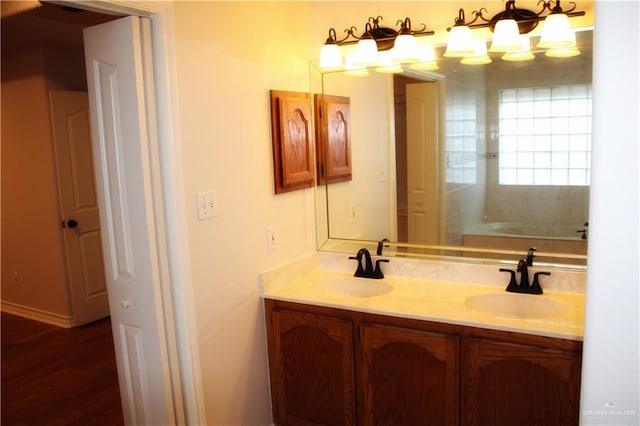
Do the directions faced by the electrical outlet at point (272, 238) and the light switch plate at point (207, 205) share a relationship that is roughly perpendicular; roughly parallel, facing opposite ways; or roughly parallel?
roughly parallel

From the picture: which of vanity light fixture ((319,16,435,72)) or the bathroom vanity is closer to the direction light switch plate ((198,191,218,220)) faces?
the bathroom vanity

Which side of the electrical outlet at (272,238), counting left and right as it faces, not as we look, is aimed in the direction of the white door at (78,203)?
back

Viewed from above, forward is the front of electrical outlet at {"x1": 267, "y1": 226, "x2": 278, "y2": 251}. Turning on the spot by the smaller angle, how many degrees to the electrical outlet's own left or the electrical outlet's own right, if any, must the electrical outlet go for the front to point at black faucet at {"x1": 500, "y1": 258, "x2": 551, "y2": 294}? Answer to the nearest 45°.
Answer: approximately 45° to the electrical outlet's own left

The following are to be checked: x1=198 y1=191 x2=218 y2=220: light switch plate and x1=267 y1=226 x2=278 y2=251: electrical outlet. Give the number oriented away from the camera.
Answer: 0

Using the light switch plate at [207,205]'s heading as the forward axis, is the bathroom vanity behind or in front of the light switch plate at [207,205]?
in front

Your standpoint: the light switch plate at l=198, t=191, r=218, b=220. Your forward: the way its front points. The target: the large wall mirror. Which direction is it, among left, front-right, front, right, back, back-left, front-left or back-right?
front-left

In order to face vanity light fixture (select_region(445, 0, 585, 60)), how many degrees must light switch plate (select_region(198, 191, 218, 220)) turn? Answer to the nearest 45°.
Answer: approximately 45° to its left

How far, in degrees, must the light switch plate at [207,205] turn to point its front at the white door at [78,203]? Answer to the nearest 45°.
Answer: approximately 180°

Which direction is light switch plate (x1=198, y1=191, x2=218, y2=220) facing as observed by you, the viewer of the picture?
facing the viewer and to the right of the viewer

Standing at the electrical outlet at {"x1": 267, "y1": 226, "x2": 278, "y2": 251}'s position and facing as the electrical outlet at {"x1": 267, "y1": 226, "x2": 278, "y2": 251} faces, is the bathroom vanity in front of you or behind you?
in front
